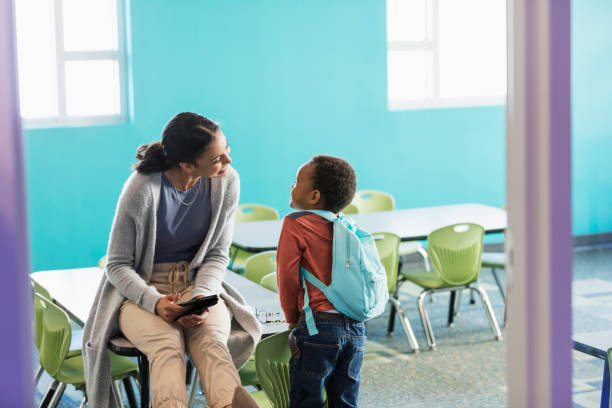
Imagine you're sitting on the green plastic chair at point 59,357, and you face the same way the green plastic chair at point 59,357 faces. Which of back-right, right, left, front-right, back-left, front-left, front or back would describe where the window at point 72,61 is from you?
front-left

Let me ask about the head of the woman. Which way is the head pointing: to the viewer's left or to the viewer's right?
to the viewer's right

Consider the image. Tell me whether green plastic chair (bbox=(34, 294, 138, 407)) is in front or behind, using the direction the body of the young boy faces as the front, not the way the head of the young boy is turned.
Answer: in front

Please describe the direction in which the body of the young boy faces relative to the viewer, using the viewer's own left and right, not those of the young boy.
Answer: facing away from the viewer and to the left of the viewer

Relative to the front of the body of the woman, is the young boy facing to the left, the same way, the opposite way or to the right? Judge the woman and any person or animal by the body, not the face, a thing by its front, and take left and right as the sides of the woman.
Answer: the opposite way

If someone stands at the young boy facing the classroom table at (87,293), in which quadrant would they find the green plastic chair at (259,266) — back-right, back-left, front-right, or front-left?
front-right

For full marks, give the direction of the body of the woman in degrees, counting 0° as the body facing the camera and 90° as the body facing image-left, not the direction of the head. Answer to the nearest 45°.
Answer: approximately 315°

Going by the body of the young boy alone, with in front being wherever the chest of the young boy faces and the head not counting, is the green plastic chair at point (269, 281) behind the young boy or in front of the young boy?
in front
